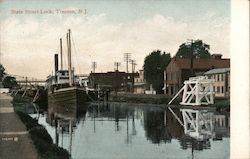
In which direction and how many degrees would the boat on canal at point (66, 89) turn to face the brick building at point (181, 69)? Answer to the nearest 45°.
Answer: approximately 45° to its left

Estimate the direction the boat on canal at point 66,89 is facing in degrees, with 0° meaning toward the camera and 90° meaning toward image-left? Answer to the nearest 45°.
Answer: approximately 315°
